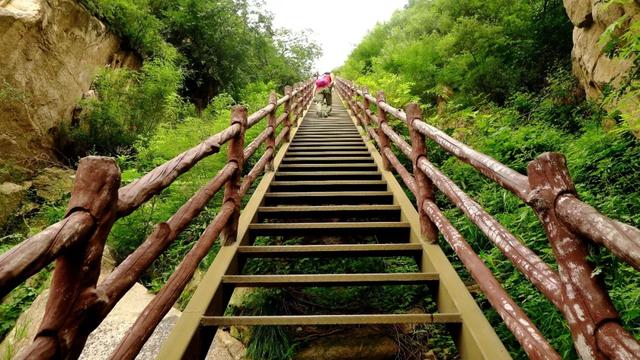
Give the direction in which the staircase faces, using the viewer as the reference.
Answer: facing the viewer
